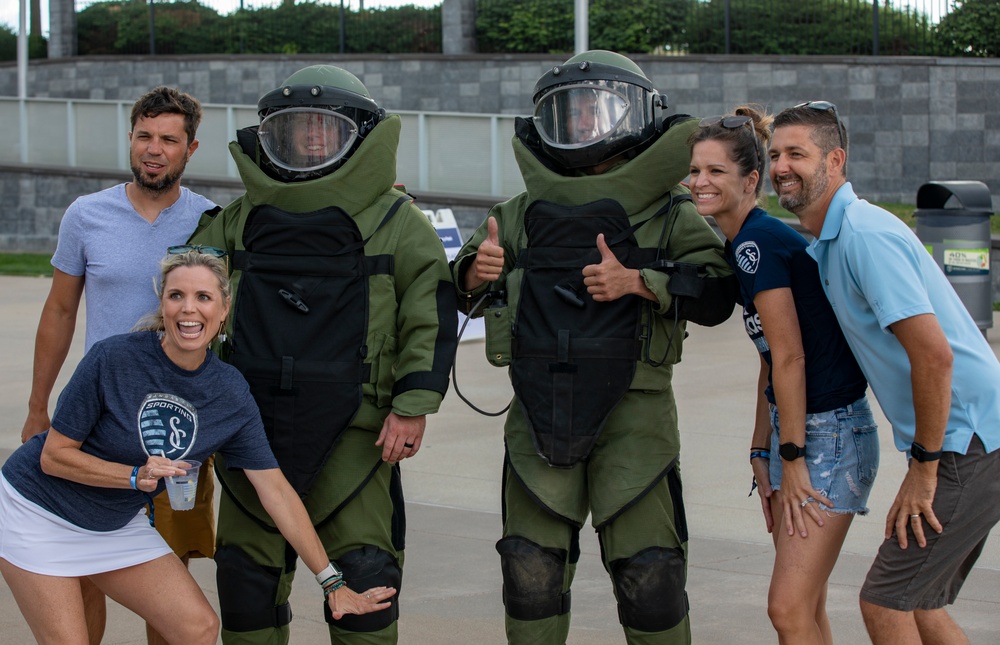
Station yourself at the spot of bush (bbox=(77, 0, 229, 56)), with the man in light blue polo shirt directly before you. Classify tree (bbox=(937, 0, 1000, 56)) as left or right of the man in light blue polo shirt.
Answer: left

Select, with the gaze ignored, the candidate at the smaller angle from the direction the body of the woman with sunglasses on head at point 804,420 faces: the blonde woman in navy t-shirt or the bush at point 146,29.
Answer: the blonde woman in navy t-shirt

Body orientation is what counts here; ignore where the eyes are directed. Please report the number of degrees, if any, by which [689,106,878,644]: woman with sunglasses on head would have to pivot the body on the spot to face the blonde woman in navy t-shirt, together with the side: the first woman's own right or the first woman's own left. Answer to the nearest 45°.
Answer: approximately 45° to the first woman's own right

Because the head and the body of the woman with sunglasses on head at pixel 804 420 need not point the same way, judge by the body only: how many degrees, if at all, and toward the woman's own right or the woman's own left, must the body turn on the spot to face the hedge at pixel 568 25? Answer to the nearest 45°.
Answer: approximately 135° to the woman's own right

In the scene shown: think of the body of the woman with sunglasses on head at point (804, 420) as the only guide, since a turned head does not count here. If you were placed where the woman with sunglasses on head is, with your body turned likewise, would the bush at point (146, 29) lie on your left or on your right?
on your right

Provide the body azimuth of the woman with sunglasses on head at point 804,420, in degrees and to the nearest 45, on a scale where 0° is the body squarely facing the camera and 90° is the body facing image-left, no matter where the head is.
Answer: approximately 45°

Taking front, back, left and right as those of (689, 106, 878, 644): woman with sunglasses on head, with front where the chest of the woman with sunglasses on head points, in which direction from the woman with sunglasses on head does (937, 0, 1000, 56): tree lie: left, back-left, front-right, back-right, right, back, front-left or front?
back-right

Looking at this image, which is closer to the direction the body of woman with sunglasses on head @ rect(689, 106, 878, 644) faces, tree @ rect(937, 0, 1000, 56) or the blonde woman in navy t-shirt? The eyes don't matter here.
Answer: the blonde woman in navy t-shirt
